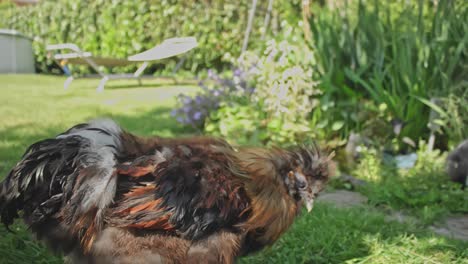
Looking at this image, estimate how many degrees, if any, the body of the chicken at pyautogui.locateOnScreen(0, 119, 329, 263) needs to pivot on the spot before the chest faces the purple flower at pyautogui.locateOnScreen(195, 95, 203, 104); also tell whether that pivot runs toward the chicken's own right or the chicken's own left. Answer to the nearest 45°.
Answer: approximately 90° to the chicken's own left

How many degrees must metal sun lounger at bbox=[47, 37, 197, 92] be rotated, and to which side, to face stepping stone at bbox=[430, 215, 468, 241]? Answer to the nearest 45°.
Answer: approximately 90° to its left

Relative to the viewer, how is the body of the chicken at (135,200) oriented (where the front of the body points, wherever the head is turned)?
to the viewer's right

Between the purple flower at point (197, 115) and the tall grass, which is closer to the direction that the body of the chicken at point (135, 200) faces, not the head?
the tall grass

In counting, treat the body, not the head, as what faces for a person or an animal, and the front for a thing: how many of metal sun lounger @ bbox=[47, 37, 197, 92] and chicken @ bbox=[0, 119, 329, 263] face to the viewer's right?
1

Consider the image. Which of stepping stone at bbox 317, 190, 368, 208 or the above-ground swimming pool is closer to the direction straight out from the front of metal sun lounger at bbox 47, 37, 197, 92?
the above-ground swimming pool

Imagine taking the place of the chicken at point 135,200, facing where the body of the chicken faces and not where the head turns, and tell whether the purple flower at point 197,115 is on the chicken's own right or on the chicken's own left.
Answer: on the chicken's own left

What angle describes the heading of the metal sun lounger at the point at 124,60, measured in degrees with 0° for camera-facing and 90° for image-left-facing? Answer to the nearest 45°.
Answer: approximately 90°

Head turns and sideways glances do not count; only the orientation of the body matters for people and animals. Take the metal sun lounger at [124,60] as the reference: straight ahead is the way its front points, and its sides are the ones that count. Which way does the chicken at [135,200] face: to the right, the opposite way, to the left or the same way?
the opposite way

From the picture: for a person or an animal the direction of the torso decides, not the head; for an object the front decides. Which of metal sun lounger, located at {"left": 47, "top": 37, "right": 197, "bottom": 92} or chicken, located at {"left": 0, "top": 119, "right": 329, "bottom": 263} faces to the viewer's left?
the metal sun lounger

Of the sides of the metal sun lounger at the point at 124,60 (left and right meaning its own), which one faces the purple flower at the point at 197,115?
left
